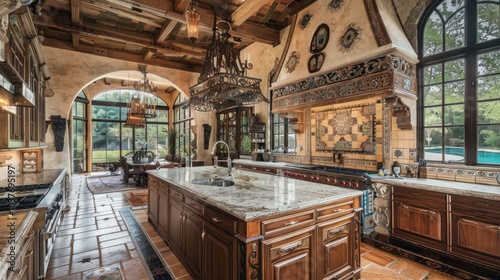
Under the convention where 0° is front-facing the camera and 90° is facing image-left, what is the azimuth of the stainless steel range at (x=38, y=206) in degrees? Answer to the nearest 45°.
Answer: approximately 270°

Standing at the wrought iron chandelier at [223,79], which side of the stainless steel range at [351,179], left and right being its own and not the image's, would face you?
front

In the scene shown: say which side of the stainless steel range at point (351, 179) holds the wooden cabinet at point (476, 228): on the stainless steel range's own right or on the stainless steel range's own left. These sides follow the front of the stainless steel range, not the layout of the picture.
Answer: on the stainless steel range's own left

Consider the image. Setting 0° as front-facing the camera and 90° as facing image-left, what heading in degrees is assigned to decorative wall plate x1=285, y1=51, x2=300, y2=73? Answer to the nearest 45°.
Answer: approximately 45°

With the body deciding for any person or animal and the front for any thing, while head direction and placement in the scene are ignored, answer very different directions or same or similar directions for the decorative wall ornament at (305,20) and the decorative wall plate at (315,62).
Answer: same or similar directions

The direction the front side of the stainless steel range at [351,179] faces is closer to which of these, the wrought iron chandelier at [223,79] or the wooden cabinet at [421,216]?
the wrought iron chandelier

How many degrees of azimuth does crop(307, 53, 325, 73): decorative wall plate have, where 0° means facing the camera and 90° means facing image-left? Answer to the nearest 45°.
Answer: approximately 45°

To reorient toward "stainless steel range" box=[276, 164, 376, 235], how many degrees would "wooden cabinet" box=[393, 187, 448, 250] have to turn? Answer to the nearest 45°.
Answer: approximately 45° to its right

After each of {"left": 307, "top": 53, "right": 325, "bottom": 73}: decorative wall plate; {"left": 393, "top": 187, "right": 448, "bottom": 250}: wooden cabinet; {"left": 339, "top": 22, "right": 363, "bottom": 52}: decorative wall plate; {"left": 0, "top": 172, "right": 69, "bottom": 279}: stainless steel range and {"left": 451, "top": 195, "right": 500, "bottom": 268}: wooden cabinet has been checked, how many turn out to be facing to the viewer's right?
1

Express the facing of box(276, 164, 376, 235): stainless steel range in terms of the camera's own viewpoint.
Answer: facing the viewer and to the left of the viewer

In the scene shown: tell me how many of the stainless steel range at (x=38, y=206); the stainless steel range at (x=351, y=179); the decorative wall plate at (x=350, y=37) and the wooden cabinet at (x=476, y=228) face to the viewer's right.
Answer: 1

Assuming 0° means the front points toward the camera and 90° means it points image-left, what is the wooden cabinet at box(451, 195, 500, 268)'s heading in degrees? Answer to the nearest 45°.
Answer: approximately 45°

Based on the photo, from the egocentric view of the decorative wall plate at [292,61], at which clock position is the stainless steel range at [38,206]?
The stainless steel range is roughly at 12 o'clock from the decorative wall plate.
